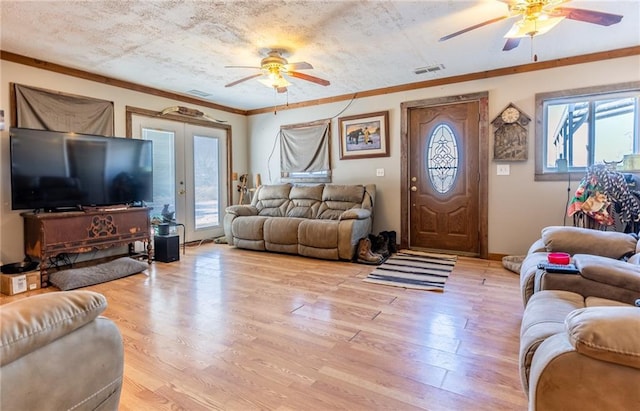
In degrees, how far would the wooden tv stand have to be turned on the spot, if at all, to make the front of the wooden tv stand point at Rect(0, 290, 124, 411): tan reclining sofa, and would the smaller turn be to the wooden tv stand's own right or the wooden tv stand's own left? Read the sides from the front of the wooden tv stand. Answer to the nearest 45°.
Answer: approximately 45° to the wooden tv stand's own right

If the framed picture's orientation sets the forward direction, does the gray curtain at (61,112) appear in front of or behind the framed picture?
in front

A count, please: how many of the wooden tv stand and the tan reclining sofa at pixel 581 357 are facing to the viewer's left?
1

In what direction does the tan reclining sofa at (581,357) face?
to the viewer's left

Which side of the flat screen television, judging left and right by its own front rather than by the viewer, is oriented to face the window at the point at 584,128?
front

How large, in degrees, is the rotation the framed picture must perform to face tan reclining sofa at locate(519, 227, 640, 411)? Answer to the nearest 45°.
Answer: approximately 45° to its left

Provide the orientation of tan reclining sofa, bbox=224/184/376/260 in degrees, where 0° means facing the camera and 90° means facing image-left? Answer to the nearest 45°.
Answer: approximately 45°

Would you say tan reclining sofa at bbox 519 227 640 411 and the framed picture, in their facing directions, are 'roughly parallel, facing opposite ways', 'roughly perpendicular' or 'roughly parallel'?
roughly perpendicular

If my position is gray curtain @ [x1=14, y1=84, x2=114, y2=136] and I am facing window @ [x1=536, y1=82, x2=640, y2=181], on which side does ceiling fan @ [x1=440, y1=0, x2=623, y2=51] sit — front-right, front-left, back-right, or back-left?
front-right

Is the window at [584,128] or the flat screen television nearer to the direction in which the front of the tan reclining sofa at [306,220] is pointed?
the flat screen television

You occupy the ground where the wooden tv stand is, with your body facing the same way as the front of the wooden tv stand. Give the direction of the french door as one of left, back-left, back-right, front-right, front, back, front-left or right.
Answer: left

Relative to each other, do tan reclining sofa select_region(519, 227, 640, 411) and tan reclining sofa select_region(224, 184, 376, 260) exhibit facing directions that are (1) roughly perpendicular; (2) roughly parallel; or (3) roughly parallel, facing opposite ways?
roughly perpendicular
